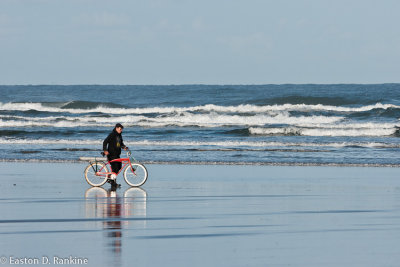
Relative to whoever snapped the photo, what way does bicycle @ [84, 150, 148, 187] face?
facing to the right of the viewer
